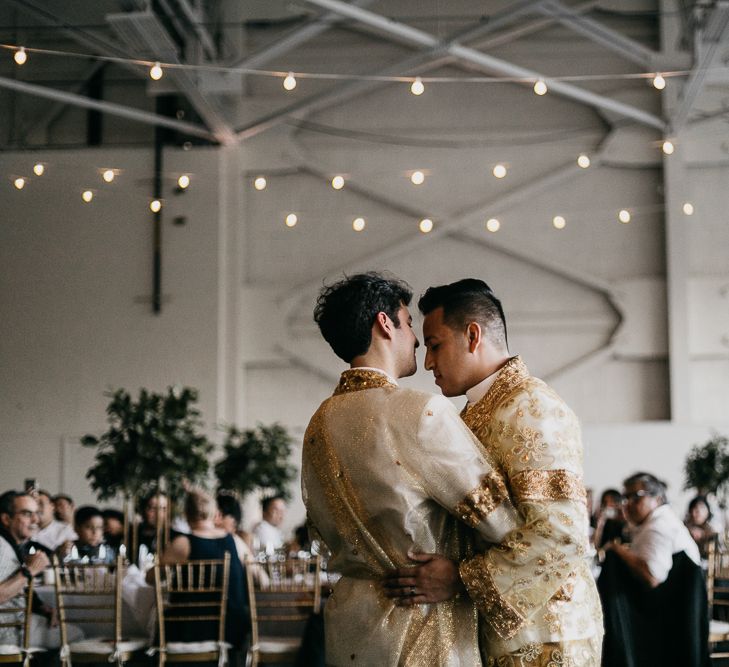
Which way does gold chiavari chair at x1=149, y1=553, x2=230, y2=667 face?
away from the camera

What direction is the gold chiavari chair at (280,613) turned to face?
away from the camera

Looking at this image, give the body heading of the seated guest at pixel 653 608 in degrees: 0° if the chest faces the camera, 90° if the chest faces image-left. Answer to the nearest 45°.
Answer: approximately 90°

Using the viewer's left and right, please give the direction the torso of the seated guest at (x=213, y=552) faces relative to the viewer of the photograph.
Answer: facing away from the viewer

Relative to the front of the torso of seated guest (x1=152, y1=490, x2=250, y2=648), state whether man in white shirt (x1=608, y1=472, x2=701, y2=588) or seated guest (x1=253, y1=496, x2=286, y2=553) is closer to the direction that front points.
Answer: the seated guest

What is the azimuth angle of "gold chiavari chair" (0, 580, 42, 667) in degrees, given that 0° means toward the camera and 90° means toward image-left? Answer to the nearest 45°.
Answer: approximately 180°

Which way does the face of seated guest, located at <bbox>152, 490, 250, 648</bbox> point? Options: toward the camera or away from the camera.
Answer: away from the camera
